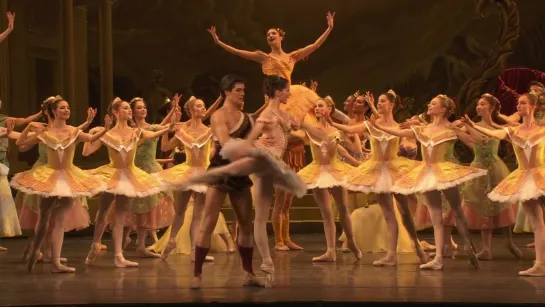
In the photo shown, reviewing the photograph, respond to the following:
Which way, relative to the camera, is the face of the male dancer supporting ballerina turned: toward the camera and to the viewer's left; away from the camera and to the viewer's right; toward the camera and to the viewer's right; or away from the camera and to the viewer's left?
toward the camera and to the viewer's right

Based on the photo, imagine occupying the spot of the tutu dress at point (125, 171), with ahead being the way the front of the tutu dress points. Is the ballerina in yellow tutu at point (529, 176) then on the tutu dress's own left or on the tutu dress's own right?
on the tutu dress's own left

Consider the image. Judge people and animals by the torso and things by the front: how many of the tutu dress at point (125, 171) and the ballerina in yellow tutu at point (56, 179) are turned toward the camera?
2

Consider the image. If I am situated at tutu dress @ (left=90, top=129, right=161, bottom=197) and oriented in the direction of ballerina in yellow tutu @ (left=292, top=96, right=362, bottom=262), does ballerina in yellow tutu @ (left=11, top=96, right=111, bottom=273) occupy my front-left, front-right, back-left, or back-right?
back-right

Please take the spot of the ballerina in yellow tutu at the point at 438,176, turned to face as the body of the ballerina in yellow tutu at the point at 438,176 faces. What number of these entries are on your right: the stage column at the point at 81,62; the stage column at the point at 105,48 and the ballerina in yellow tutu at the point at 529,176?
2

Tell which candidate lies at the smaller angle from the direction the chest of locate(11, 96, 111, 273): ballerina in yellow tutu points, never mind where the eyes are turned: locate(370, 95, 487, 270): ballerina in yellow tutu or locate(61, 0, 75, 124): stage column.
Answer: the ballerina in yellow tutu

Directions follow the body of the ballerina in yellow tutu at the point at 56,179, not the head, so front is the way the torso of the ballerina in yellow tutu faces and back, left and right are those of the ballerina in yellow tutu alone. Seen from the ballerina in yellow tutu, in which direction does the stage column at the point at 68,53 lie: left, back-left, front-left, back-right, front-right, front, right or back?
back

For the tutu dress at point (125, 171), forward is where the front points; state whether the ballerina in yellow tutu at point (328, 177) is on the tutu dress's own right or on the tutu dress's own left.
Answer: on the tutu dress's own left

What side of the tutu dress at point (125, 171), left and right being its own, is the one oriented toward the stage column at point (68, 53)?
back

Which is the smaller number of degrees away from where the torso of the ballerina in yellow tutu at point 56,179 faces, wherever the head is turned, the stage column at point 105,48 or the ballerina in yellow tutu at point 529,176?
the ballerina in yellow tutu
